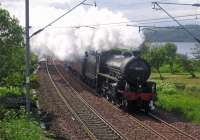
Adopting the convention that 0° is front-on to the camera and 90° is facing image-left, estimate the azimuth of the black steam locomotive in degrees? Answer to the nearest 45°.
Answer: approximately 315°

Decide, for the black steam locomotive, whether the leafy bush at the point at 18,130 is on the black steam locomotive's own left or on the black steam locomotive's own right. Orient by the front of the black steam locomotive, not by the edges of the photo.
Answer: on the black steam locomotive's own right

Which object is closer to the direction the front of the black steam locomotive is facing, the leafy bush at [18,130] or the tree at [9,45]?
the leafy bush
